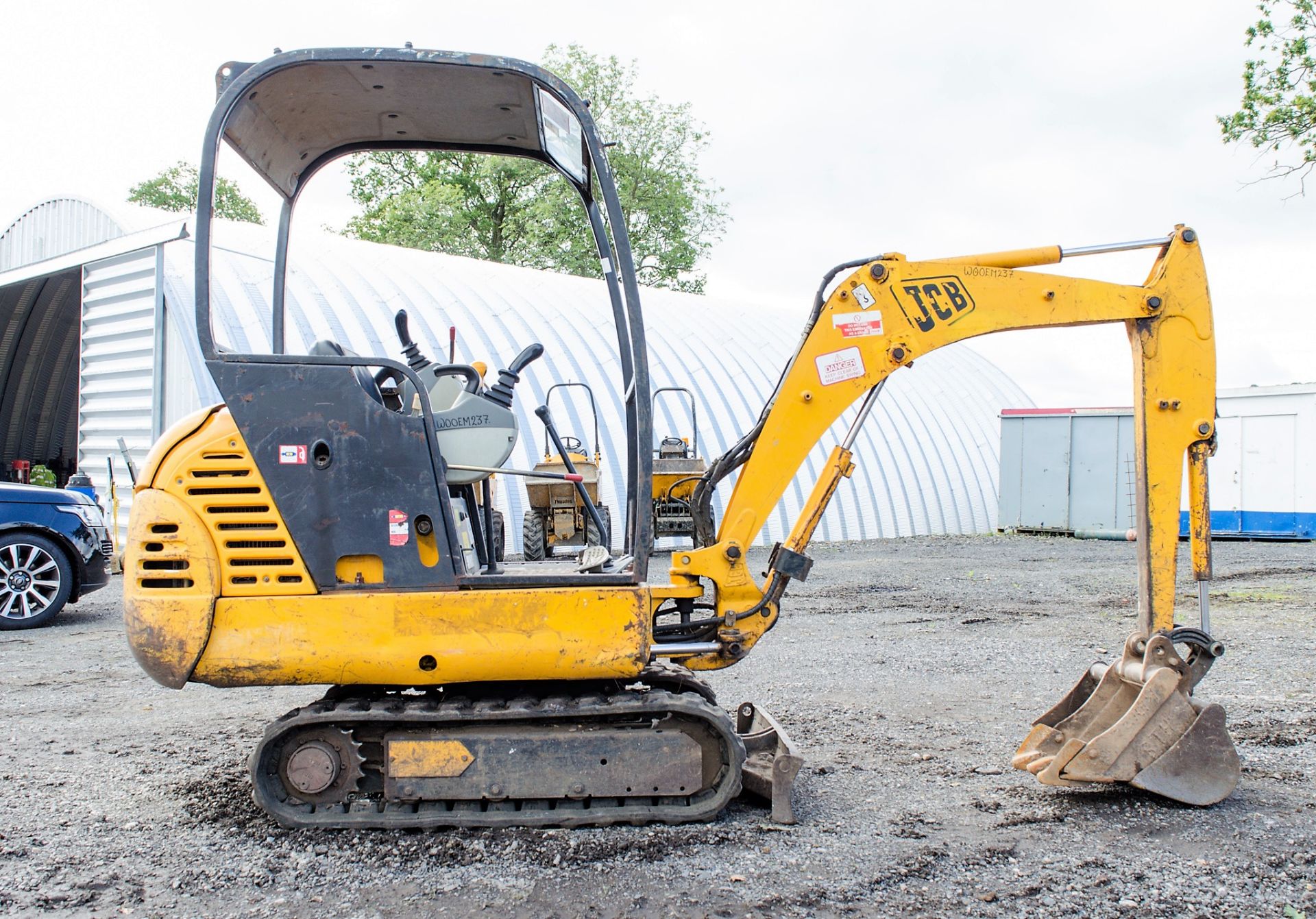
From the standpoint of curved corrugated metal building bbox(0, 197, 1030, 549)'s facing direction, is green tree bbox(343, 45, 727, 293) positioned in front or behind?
behind

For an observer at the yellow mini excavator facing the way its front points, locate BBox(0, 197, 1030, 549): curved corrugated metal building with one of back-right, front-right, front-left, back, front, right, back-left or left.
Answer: left

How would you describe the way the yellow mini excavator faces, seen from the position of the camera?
facing to the right of the viewer

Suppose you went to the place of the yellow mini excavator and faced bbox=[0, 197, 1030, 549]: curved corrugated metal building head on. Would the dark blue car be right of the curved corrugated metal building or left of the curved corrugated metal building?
left

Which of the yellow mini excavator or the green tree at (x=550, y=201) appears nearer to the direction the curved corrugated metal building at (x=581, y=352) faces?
the yellow mini excavator

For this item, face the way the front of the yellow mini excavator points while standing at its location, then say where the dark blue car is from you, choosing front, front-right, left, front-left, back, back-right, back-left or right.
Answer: back-left

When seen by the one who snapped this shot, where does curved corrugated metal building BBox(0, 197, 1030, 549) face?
facing the viewer and to the left of the viewer

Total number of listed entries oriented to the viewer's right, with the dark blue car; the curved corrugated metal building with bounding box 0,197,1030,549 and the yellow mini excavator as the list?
2

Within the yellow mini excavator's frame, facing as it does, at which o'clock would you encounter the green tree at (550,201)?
The green tree is roughly at 9 o'clock from the yellow mini excavator.

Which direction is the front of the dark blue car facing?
to the viewer's right

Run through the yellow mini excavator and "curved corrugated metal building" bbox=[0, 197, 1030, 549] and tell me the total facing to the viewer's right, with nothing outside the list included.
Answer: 1
